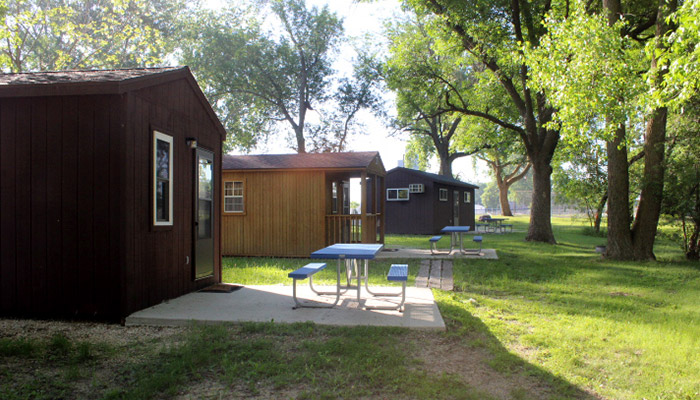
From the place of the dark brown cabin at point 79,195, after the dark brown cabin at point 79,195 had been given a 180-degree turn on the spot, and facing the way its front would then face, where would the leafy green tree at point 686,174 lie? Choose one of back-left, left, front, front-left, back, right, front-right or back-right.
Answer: back-right

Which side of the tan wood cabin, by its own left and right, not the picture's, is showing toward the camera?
right

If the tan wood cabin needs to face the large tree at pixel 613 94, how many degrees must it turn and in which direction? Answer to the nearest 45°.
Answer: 0° — it already faces it

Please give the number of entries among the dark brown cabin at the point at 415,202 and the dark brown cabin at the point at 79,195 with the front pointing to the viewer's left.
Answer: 0

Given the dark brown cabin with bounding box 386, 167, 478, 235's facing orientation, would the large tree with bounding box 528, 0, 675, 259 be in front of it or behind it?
in front

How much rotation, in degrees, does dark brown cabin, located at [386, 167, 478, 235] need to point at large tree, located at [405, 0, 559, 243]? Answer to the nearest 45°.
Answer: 0° — it already faces it

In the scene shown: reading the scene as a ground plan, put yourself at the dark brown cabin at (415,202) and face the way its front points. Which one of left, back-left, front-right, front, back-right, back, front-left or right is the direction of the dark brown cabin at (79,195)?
front-right

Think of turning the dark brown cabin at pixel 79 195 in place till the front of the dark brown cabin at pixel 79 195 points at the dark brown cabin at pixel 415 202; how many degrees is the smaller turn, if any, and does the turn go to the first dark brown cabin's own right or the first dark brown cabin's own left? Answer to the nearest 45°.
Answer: approximately 90° to the first dark brown cabin's own left

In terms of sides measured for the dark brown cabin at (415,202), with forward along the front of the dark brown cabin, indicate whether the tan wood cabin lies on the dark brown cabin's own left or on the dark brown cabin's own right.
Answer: on the dark brown cabin's own right

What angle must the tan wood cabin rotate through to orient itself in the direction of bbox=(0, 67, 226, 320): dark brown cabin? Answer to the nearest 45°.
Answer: approximately 90° to its right

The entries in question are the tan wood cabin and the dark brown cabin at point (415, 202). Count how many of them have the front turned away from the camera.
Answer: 0

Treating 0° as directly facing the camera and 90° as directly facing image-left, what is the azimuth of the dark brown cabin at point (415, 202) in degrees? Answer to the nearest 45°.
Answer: approximately 315°

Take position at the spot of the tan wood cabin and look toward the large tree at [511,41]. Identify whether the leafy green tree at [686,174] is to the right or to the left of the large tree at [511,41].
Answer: right
